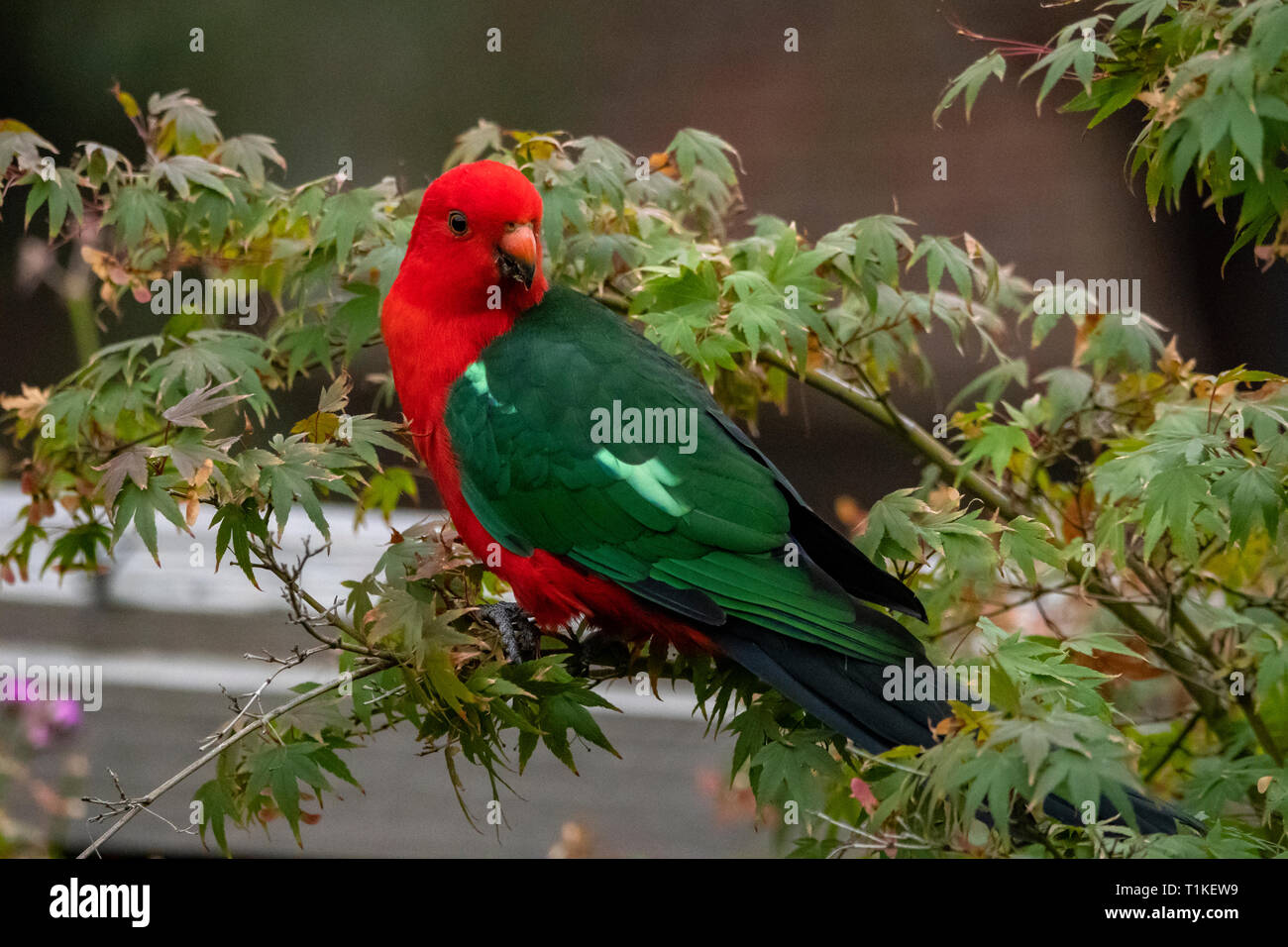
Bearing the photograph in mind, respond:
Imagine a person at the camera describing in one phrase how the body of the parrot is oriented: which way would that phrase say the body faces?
to the viewer's left
